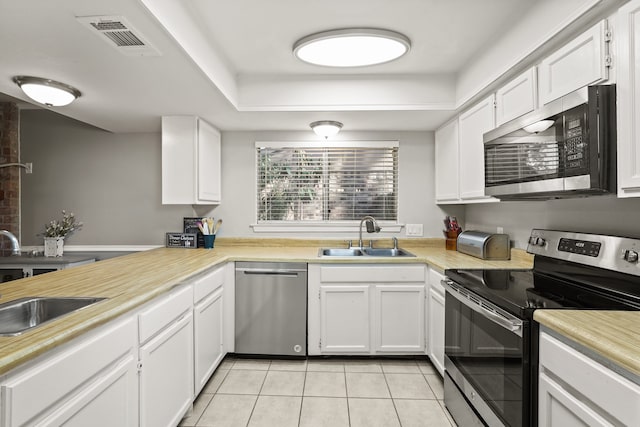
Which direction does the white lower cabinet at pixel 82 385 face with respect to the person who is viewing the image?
facing the viewer and to the right of the viewer

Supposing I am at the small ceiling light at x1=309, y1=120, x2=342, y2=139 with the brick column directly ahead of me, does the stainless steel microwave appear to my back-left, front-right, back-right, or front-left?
back-left

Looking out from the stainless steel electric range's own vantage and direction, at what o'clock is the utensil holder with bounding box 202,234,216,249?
The utensil holder is roughly at 2 o'clock from the stainless steel electric range.

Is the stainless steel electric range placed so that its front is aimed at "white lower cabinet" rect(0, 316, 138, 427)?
yes

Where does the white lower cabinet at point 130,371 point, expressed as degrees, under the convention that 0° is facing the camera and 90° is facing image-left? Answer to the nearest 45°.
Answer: approximately 315°

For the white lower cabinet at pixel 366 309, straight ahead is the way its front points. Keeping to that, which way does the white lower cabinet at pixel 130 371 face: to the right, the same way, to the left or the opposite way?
to the left

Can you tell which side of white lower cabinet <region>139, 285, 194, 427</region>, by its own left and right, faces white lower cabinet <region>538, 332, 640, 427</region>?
front

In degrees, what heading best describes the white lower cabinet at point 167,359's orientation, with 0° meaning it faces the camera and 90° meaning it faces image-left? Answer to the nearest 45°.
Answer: approximately 315°
